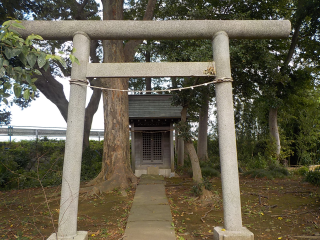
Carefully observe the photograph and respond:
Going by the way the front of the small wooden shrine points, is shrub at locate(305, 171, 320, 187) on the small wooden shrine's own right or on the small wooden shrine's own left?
on the small wooden shrine's own left

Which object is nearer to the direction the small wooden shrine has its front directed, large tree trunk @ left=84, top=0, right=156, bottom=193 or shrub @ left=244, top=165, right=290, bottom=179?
the large tree trunk

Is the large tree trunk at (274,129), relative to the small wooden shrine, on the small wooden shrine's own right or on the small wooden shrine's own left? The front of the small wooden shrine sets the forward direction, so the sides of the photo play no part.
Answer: on the small wooden shrine's own left

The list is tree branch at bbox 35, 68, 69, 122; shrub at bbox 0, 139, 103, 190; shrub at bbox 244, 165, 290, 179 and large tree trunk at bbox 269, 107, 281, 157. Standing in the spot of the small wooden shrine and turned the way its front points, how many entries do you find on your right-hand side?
2

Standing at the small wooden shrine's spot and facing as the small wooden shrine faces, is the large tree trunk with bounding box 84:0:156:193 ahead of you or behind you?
ahead

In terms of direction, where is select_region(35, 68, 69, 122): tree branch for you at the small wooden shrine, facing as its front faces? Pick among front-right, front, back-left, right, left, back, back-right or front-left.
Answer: right

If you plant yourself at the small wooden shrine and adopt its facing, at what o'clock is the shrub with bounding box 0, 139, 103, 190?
The shrub is roughly at 3 o'clock from the small wooden shrine.

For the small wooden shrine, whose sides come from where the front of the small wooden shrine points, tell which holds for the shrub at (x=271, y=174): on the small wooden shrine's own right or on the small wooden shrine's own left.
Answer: on the small wooden shrine's own left

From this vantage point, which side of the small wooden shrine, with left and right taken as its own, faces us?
front

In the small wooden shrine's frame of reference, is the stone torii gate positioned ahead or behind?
ahead

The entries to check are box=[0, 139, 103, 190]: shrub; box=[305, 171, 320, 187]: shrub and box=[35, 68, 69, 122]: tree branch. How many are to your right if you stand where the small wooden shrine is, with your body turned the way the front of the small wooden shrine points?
2

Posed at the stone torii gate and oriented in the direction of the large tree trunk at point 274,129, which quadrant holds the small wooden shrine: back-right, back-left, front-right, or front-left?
front-left

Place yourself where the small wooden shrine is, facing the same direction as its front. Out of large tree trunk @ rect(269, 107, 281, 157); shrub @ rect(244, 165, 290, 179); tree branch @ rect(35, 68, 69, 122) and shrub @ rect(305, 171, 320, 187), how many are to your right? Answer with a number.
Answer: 1

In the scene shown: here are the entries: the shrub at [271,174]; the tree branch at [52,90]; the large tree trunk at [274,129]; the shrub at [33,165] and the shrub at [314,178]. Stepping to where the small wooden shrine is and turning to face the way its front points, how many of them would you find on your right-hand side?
2

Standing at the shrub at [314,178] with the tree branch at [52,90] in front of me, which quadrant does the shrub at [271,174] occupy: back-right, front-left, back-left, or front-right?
front-right
